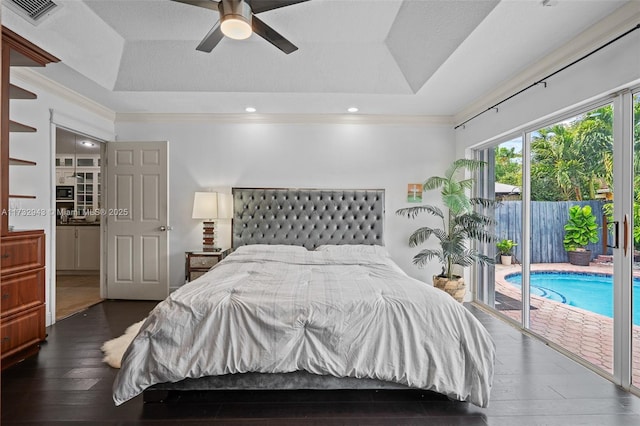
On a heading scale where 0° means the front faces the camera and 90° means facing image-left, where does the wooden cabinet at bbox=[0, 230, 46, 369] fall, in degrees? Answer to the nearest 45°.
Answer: approximately 315°

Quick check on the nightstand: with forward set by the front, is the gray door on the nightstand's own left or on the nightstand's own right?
on the nightstand's own right

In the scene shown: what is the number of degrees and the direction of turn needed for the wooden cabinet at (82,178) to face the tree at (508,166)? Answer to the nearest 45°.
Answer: approximately 45° to its left

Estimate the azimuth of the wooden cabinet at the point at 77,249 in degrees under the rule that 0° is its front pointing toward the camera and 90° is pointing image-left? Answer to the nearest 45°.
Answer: approximately 0°

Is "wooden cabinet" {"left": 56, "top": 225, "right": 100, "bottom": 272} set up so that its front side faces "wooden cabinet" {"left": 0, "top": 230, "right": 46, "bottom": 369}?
yes

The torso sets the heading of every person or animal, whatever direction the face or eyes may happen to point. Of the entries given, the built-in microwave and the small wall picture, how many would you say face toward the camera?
2
